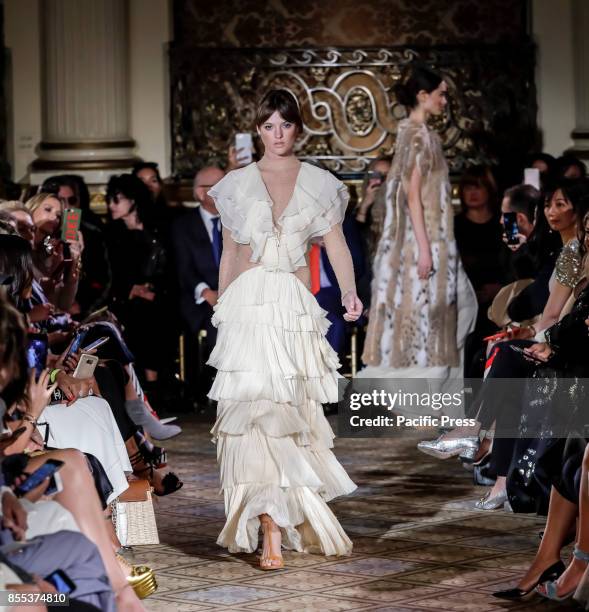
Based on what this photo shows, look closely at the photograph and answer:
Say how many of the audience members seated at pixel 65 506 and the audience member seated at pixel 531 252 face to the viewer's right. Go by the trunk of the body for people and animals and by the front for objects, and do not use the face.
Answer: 1

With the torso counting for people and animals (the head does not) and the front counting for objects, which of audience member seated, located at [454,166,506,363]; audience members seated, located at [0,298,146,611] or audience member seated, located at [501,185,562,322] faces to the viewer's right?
audience members seated, located at [0,298,146,611]

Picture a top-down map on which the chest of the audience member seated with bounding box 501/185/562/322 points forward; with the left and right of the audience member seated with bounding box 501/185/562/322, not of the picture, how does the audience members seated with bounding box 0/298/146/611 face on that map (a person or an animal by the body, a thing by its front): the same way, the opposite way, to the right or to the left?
the opposite way

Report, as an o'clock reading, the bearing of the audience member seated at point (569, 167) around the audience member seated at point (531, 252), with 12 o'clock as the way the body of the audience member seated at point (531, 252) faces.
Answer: the audience member seated at point (569, 167) is roughly at 3 o'clock from the audience member seated at point (531, 252).

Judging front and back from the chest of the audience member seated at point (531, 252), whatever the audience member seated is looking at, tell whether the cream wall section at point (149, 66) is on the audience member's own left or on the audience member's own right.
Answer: on the audience member's own right

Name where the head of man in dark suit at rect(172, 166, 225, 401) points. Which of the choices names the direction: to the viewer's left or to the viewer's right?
to the viewer's right

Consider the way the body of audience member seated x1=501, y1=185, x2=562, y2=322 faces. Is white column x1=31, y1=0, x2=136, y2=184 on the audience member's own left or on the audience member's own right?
on the audience member's own right

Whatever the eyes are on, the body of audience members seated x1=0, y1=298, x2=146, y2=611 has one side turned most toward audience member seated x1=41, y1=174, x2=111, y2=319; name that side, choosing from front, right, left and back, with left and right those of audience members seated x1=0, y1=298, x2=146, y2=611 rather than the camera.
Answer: left

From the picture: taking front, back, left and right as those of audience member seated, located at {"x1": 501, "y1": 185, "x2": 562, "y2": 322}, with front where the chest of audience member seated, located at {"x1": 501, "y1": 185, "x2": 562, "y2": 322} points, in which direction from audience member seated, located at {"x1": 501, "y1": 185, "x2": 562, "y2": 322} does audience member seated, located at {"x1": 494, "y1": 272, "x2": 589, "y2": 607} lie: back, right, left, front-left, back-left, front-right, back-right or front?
left

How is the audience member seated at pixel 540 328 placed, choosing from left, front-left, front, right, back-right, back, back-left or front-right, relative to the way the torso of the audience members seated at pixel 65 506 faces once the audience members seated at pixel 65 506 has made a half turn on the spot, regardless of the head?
back-right

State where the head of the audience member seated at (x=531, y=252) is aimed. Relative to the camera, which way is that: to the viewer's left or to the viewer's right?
to the viewer's left

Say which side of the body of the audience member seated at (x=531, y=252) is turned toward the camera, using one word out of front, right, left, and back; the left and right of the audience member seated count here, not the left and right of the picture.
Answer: left

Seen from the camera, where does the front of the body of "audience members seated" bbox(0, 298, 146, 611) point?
to the viewer's right
